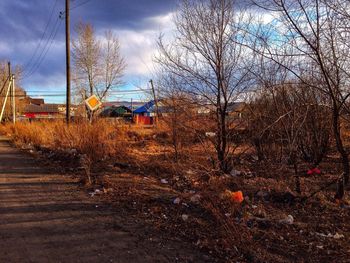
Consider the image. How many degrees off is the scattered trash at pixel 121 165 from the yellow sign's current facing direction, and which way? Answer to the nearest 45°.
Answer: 0° — it already faces it

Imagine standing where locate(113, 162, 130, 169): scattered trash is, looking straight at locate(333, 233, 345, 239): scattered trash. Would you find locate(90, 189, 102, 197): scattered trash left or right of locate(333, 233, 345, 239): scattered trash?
right

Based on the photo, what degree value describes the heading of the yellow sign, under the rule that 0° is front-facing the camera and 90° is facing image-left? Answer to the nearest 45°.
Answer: approximately 0°

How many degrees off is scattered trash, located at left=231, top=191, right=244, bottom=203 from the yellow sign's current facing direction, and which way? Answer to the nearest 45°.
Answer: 0° — it already faces it

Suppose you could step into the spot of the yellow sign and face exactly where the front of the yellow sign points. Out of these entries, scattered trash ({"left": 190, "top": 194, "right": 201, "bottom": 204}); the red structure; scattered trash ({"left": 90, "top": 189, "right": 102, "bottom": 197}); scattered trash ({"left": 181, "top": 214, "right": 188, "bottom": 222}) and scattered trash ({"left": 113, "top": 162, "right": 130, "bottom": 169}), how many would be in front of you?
4

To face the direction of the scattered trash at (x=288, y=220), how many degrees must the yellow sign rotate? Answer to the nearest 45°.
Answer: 0° — it already faces it

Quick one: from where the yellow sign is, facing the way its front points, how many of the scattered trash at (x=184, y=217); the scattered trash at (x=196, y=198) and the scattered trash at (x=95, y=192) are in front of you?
3

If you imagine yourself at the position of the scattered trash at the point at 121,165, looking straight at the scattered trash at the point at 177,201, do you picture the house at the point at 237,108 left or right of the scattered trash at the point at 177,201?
left

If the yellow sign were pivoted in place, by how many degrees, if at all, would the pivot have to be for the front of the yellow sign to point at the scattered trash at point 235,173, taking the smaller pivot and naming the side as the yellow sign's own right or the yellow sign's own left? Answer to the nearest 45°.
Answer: approximately 45° to the yellow sign's own left
